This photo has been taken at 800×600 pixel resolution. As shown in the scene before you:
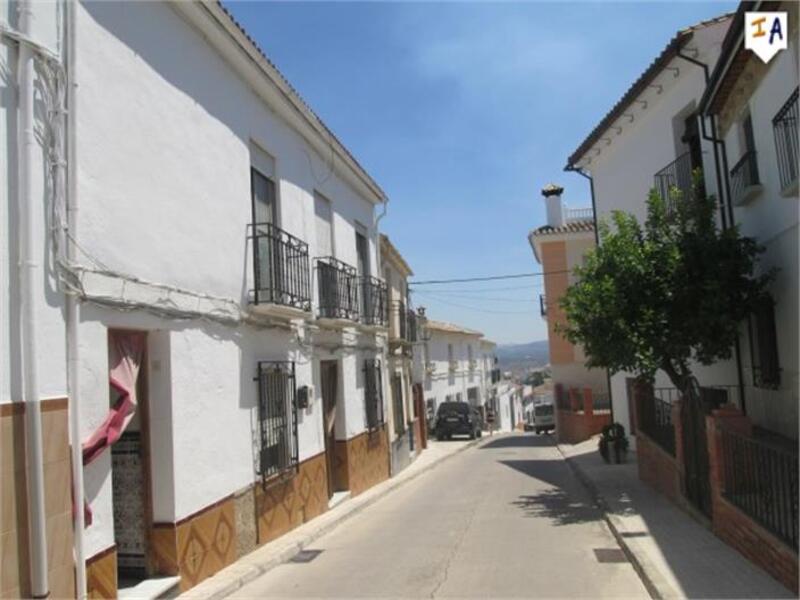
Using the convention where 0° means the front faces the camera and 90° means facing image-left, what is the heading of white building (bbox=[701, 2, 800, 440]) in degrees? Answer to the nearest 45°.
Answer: approximately 45°

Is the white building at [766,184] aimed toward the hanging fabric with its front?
yes

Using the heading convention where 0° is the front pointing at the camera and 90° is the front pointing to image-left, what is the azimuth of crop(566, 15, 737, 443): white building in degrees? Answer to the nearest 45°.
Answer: approximately 45°

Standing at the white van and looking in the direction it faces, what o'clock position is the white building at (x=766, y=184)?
The white building is roughly at 12 o'clock from the white van.

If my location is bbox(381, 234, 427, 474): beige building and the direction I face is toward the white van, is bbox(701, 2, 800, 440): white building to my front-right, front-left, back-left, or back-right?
back-right
